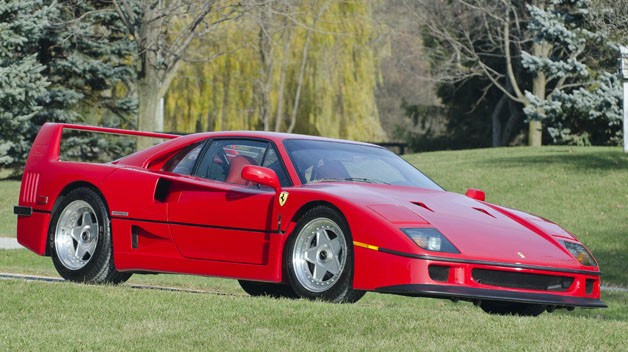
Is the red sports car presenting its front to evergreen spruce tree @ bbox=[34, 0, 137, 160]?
no

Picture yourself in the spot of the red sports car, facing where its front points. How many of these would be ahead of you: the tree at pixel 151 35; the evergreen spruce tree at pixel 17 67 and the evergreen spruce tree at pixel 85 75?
0

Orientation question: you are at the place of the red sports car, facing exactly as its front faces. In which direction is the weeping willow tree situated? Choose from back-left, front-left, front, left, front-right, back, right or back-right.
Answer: back-left

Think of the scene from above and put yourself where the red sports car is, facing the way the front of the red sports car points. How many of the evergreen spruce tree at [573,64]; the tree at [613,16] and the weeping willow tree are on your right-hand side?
0

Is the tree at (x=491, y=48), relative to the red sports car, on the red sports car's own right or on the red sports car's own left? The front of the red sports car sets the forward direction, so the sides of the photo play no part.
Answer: on the red sports car's own left

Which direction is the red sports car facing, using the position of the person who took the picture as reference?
facing the viewer and to the right of the viewer

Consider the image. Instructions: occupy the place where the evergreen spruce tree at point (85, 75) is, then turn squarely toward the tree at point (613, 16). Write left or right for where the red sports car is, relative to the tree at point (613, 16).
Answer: right

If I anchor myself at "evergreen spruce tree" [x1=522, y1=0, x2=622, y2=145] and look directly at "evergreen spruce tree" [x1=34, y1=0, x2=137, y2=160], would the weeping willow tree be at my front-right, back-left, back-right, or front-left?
front-right

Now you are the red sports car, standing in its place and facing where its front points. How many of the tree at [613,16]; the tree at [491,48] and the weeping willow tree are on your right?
0

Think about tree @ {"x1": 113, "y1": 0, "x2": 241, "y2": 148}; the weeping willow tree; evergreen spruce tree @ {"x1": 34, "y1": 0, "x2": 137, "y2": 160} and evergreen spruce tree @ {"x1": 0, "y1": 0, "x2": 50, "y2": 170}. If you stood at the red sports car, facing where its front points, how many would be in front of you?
0

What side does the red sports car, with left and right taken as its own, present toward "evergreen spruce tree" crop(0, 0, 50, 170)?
back

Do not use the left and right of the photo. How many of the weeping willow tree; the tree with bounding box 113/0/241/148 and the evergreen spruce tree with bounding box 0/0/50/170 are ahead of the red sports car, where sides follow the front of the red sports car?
0

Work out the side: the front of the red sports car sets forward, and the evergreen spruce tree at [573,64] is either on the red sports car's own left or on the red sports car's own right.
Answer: on the red sports car's own left

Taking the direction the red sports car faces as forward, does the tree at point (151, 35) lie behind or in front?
behind
